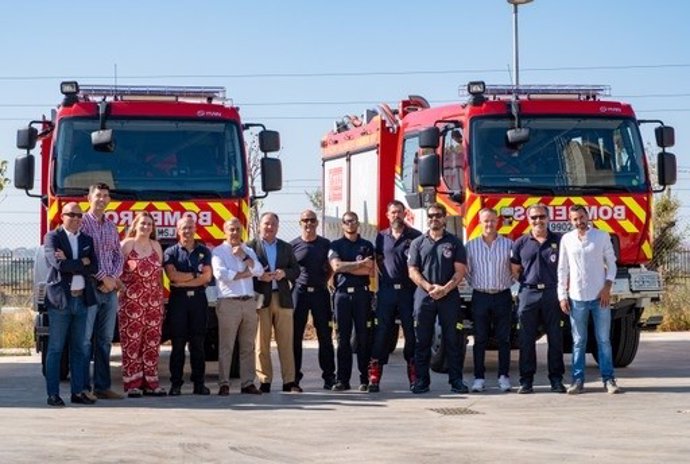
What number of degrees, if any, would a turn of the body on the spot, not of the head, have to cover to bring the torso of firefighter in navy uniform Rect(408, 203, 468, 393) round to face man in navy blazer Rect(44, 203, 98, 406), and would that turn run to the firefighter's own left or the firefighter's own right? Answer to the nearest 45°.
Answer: approximately 90° to the firefighter's own right

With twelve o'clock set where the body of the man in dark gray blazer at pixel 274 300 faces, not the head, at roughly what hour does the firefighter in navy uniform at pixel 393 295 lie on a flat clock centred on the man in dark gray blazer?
The firefighter in navy uniform is roughly at 9 o'clock from the man in dark gray blazer.

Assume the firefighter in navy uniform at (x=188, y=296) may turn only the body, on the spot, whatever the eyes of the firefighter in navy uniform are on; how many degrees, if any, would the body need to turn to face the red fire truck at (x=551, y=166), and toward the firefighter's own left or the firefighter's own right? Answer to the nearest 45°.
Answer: approximately 90° to the firefighter's own left

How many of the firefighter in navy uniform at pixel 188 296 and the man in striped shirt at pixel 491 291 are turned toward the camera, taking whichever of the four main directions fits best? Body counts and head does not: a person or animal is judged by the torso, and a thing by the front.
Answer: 2

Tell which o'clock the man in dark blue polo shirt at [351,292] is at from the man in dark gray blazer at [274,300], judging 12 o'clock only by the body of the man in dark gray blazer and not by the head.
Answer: The man in dark blue polo shirt is roughly at 9 o'clock from the man in dark gray blazer.

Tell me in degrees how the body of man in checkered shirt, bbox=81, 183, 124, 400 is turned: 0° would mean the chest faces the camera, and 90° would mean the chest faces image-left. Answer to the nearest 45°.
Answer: approximately 315°
